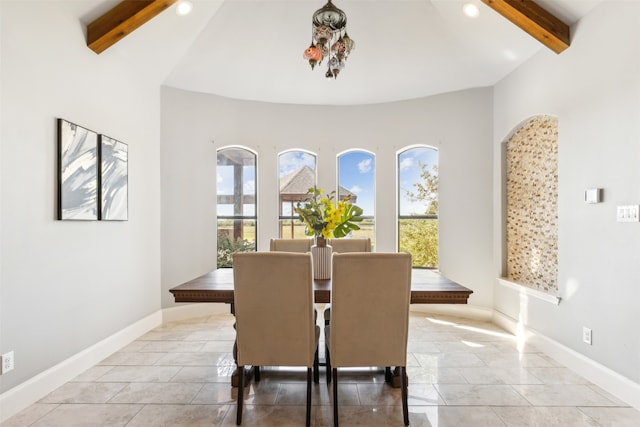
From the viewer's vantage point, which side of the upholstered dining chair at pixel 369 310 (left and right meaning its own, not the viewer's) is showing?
back

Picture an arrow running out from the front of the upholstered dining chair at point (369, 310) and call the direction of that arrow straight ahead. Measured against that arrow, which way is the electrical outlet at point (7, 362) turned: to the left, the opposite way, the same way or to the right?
to the right

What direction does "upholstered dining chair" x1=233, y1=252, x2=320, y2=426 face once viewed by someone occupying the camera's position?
facing away from the viewer

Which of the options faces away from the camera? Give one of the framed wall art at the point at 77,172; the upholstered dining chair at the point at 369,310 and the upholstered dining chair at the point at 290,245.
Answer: the upholstered dining chair at the point at 369,310

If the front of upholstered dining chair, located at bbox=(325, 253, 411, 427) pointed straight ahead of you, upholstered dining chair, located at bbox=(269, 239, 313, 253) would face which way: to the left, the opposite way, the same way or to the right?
the opposite way

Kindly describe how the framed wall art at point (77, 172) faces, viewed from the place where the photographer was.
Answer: facing the viewer and to the right of the viewer

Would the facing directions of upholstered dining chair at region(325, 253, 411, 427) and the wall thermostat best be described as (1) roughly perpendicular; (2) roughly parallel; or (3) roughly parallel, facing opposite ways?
roughly perpendicular

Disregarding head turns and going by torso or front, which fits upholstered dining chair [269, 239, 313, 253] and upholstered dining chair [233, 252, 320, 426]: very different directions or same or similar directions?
very different directions

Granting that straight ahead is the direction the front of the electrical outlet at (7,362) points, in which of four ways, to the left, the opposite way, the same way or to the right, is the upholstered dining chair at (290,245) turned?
to the right

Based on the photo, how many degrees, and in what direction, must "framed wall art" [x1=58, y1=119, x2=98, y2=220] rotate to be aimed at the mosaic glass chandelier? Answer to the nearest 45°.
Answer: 0° — it already faces it

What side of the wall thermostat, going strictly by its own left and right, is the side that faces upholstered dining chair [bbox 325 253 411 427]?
front

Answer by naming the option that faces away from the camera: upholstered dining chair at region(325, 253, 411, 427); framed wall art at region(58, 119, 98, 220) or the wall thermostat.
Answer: the upholstered dining chair

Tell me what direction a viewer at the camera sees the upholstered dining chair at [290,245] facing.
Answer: facing the viewer

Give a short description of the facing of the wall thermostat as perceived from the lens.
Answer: facing the viewer and to the left of the viewer

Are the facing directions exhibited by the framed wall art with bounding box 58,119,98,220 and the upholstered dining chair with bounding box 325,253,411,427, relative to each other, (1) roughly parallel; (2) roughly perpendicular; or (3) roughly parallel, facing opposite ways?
roughly perpendicular
